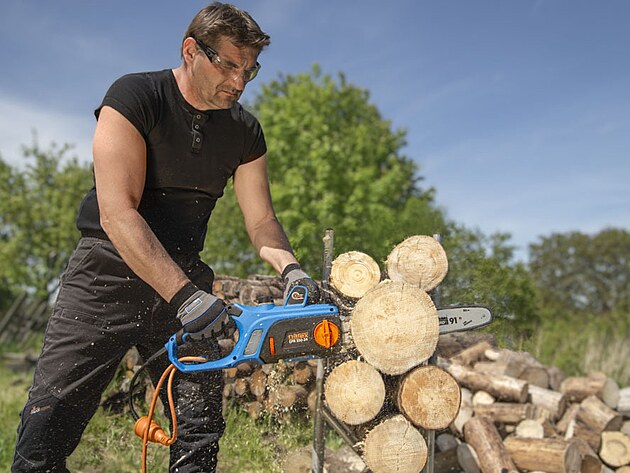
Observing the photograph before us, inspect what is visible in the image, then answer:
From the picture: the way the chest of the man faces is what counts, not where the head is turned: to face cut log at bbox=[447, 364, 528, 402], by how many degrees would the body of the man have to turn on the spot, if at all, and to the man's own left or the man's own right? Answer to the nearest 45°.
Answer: approximately 90° to the man's own left

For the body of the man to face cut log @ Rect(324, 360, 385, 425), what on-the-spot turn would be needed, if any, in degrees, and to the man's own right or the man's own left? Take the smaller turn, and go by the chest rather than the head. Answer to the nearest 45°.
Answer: approximately 45° to the man's own left

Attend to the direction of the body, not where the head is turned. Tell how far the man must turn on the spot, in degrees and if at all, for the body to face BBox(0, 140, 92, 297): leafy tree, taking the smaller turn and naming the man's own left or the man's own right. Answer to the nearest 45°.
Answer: approximately 135° to the man's own left

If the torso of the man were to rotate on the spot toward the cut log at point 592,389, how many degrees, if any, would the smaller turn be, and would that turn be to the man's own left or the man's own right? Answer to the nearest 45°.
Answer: approximately 90° to the man's own left

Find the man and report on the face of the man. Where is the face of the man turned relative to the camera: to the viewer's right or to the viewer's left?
to the viewer's right

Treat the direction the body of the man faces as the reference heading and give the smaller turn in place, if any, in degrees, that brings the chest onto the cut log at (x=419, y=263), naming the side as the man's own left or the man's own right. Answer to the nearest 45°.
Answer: approximately 45° to the man's own left

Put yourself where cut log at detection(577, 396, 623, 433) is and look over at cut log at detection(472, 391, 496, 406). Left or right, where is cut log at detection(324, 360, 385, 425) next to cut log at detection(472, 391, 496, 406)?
left

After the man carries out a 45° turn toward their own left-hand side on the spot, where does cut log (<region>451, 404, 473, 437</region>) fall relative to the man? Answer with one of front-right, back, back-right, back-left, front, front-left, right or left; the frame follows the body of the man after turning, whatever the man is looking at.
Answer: front-left

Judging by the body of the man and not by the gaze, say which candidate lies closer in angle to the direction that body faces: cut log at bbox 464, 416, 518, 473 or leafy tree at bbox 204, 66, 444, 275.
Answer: the cut log

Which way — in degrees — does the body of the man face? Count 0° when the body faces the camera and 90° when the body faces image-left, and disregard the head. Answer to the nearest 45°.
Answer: approximately 315°
